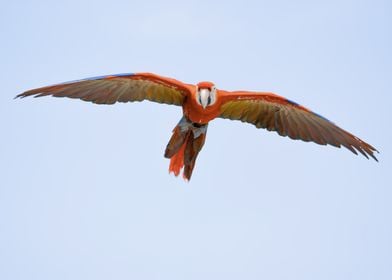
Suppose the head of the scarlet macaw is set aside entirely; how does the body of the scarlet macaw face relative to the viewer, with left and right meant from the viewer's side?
facing the viewer
